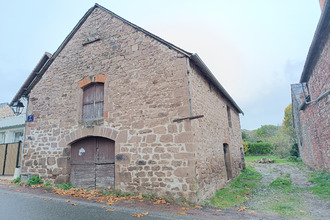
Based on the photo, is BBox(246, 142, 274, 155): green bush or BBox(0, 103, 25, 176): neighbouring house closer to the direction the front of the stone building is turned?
the neighbouring house

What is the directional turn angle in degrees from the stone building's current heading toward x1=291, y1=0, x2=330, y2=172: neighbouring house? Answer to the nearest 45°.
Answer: approximately 135° to its left

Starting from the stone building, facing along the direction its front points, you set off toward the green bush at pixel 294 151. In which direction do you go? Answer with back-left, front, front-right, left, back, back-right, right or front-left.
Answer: back

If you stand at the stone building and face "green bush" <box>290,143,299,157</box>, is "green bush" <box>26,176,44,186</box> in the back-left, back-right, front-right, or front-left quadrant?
back-left

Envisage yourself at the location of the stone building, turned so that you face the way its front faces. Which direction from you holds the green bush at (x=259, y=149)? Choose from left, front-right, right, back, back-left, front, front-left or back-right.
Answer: back

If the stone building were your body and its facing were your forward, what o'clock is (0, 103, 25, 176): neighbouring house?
The neighbouring house is roughly at 3 o'clock from the stone building.

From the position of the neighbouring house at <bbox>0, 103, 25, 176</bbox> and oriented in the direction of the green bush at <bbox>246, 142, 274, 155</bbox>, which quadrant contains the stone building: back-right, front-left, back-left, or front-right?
front-right
